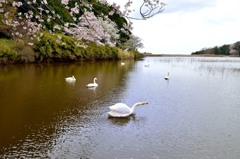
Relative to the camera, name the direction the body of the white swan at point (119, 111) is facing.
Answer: to the viewer's right
